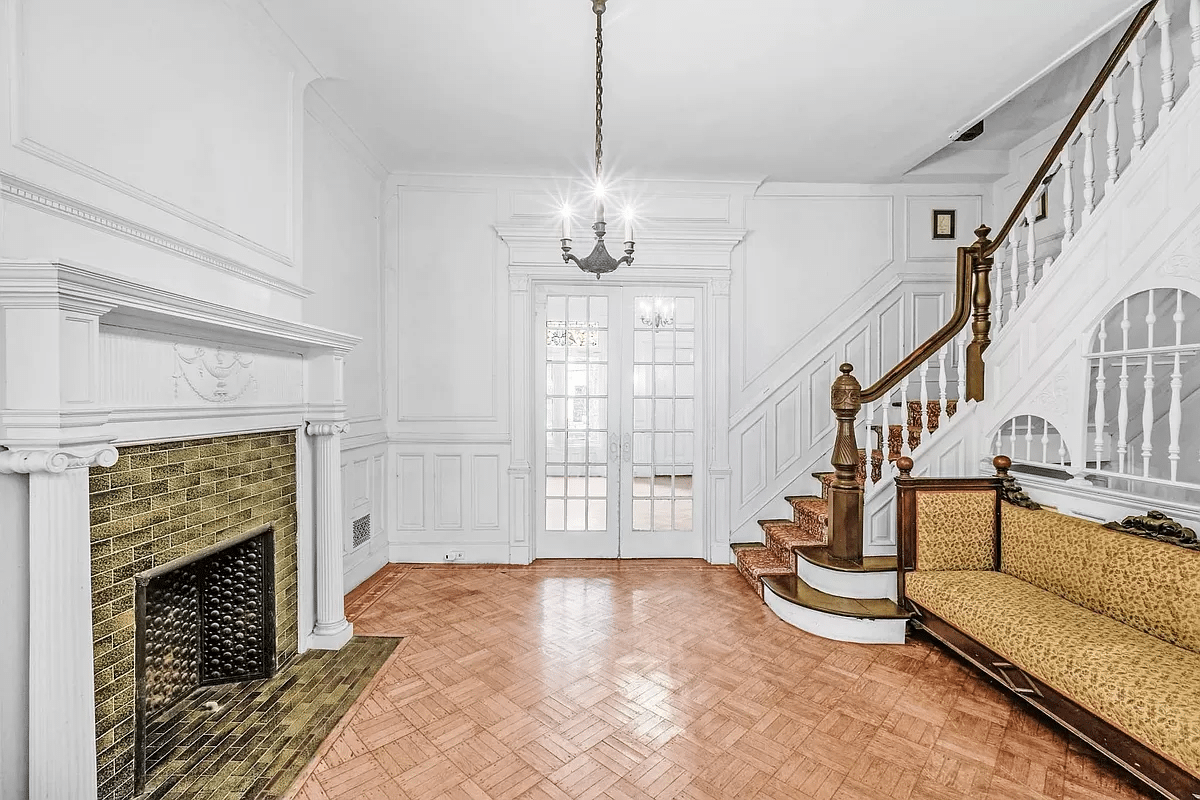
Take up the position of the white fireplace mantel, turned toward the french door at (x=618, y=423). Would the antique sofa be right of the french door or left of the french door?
right

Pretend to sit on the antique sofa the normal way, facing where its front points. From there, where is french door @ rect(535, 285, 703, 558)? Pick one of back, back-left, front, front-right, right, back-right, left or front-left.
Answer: front-right

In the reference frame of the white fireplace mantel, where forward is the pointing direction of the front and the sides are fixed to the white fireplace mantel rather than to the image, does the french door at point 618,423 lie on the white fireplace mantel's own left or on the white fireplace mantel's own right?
on the white fireplace mantel's own left

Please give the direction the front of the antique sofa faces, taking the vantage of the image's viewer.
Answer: facing the viewer and to the left of the viewer

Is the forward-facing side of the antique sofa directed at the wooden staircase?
no

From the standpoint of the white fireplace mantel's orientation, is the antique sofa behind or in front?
in front

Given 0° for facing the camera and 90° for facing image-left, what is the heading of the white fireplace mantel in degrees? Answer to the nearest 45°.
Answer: approximately 315°

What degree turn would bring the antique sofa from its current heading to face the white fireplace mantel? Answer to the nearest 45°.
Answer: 0° — it already faces it

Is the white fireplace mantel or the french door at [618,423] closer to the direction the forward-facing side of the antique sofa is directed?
the white fireplace mantel

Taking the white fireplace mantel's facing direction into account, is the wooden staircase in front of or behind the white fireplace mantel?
in front

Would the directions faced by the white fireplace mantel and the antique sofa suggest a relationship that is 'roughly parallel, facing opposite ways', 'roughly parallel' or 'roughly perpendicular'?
roughly parallel, facing opposite ways
